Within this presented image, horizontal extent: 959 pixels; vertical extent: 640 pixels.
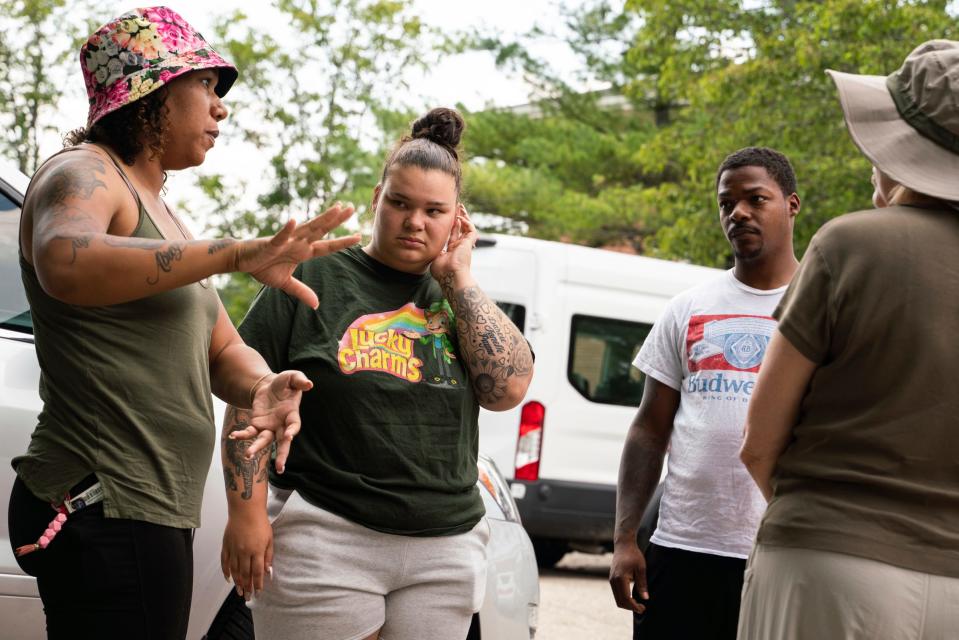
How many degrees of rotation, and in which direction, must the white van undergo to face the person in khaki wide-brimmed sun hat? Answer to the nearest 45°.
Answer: approximately 135° to its right

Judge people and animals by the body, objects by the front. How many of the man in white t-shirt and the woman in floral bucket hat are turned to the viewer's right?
1

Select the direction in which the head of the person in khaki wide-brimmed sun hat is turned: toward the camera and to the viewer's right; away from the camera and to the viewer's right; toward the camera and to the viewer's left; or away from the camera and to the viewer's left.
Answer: away from the camera and to the viewer's left

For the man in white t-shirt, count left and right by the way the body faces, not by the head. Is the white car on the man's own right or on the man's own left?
on the man's own right

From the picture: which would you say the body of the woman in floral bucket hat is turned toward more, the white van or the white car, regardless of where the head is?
the white van

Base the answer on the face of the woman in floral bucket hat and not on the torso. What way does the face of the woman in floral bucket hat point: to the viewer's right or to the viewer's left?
to the viewer's right

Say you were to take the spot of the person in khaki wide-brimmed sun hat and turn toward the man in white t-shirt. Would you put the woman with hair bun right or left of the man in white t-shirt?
left

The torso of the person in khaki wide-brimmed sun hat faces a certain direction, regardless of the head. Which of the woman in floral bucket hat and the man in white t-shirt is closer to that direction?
the man in white t-shirt

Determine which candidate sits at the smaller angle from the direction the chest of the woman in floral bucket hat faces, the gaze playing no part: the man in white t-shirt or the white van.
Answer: the man in white t-shirt

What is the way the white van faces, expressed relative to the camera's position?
facing away from the viewer and to the right of the viewer

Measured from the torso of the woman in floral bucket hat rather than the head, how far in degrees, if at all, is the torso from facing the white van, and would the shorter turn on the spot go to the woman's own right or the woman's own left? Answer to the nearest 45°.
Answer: approximately 45° to the woman's own left

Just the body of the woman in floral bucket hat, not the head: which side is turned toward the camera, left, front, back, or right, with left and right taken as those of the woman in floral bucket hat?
right
